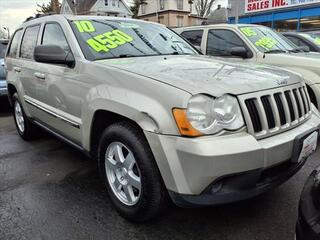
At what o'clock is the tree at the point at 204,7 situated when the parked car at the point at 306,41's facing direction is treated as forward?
The tree is roughly at 7 o'clock from the parked car.

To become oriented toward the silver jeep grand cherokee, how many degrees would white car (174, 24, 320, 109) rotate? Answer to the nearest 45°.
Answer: approximately 45° to its right

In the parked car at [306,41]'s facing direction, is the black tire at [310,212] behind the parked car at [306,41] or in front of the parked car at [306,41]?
in front

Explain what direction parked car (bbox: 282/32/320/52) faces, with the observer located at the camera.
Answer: facing the viewer and to the right of the viewer

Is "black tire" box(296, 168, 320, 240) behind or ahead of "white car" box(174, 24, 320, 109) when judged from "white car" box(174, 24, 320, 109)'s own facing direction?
ahead

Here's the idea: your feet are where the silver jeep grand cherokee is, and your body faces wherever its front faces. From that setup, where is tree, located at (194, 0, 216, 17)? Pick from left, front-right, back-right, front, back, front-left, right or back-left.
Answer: back-left

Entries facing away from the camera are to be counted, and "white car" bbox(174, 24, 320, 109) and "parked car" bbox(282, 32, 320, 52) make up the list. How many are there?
0

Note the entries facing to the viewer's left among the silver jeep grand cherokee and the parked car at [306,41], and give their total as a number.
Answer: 0

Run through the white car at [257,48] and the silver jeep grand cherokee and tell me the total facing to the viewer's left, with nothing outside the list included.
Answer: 0

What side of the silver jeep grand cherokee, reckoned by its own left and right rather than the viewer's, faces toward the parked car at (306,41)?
left

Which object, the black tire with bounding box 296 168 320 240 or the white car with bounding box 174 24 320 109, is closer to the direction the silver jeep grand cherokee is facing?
the black tire

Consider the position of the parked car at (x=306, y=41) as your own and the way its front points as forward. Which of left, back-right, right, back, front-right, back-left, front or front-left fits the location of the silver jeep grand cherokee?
front-right
